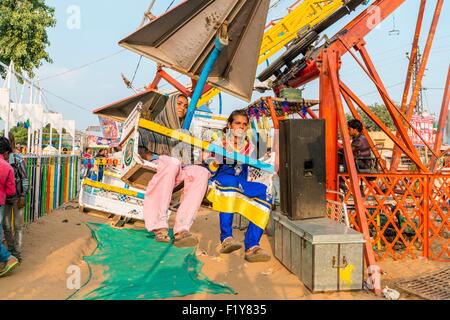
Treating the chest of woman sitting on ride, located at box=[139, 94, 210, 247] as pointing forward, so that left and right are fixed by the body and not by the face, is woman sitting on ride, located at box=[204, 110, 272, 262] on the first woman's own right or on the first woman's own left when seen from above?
on the first woman's own left

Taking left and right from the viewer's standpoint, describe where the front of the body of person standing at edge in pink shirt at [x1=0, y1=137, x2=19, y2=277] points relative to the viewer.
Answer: facing away from the viewer and to the right of the viewer

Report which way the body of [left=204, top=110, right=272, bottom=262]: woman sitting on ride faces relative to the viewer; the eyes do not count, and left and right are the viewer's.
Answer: facing the viewer and to the right of the viewer

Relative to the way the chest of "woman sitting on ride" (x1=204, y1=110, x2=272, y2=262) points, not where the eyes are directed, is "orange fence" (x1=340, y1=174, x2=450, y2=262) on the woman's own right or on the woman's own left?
on the woman's own left

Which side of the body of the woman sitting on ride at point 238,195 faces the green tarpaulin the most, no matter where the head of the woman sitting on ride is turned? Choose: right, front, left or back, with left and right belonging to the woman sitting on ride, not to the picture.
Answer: right

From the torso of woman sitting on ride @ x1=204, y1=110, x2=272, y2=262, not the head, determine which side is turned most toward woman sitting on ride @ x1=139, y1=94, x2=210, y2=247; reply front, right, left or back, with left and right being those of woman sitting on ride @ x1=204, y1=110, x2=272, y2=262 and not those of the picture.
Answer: right
